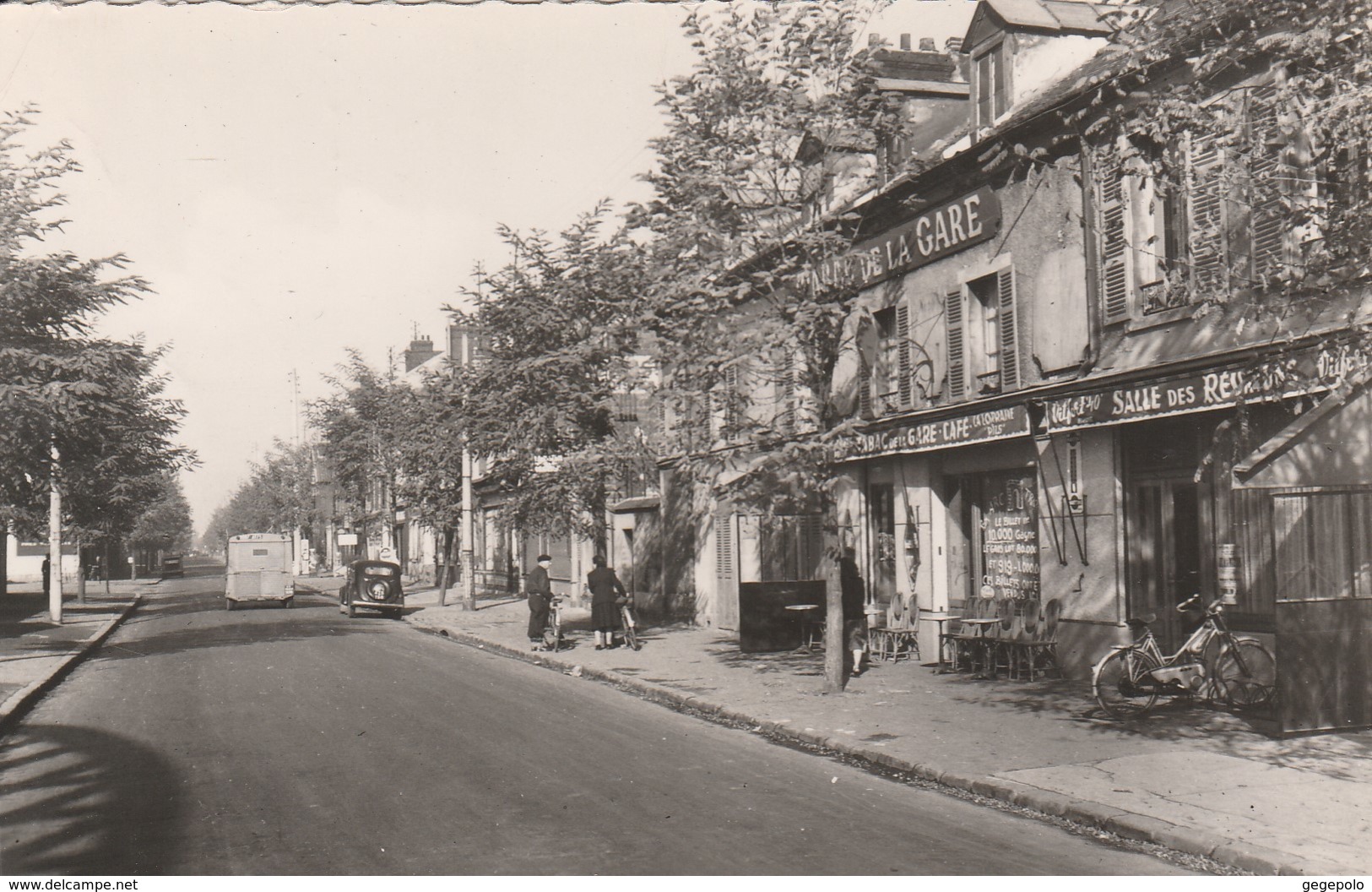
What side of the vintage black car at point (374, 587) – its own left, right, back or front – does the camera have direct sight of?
back

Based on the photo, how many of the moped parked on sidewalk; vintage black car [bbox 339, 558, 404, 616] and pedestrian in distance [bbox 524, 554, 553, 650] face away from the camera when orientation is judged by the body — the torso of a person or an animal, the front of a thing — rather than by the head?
1

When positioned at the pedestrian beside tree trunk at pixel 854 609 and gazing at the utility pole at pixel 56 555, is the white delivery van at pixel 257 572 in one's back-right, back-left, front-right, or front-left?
front-right

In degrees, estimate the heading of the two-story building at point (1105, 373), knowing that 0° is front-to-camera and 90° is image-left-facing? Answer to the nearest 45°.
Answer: approximately 45°

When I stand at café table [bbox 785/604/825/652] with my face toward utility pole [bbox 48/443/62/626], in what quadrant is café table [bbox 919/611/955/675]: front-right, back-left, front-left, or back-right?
back-left

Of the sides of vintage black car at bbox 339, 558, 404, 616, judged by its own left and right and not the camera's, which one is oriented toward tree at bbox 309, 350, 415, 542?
front

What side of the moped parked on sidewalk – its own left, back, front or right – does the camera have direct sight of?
right

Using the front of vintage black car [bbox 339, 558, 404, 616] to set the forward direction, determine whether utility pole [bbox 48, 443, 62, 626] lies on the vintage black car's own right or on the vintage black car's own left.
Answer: on the vintage black car's own left

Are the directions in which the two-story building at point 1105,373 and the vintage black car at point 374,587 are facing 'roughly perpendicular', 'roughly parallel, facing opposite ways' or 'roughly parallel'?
roughly perpendicular
